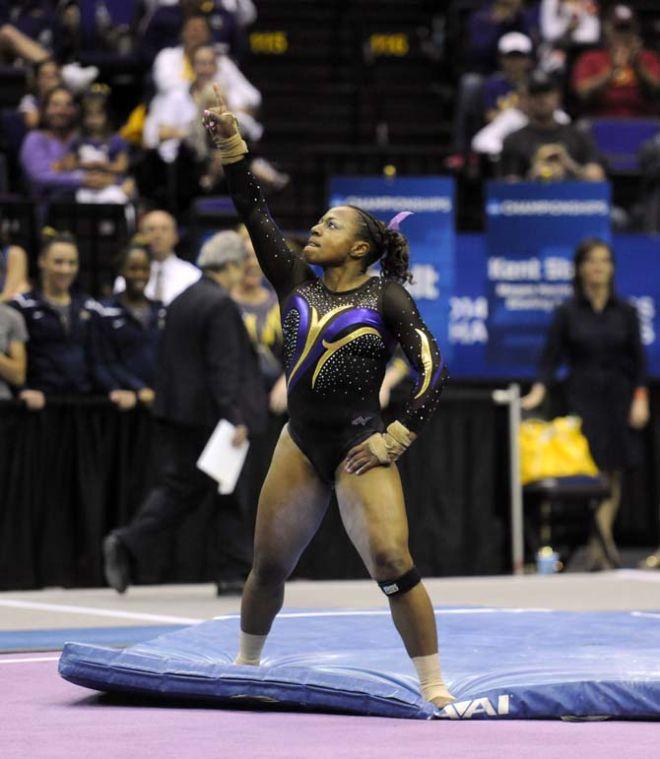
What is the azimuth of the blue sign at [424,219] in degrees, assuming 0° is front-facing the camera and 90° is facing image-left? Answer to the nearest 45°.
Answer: approximately 0°

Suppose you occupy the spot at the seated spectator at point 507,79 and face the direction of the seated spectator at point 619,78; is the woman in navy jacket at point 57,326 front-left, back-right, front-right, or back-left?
back-right

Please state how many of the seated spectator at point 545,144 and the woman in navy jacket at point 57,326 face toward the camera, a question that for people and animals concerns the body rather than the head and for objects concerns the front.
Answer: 2

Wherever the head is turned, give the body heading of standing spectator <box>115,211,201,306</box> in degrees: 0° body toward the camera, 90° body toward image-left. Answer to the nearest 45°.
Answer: approximately 0°

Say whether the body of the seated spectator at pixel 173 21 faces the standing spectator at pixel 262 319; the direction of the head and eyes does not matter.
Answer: yes
